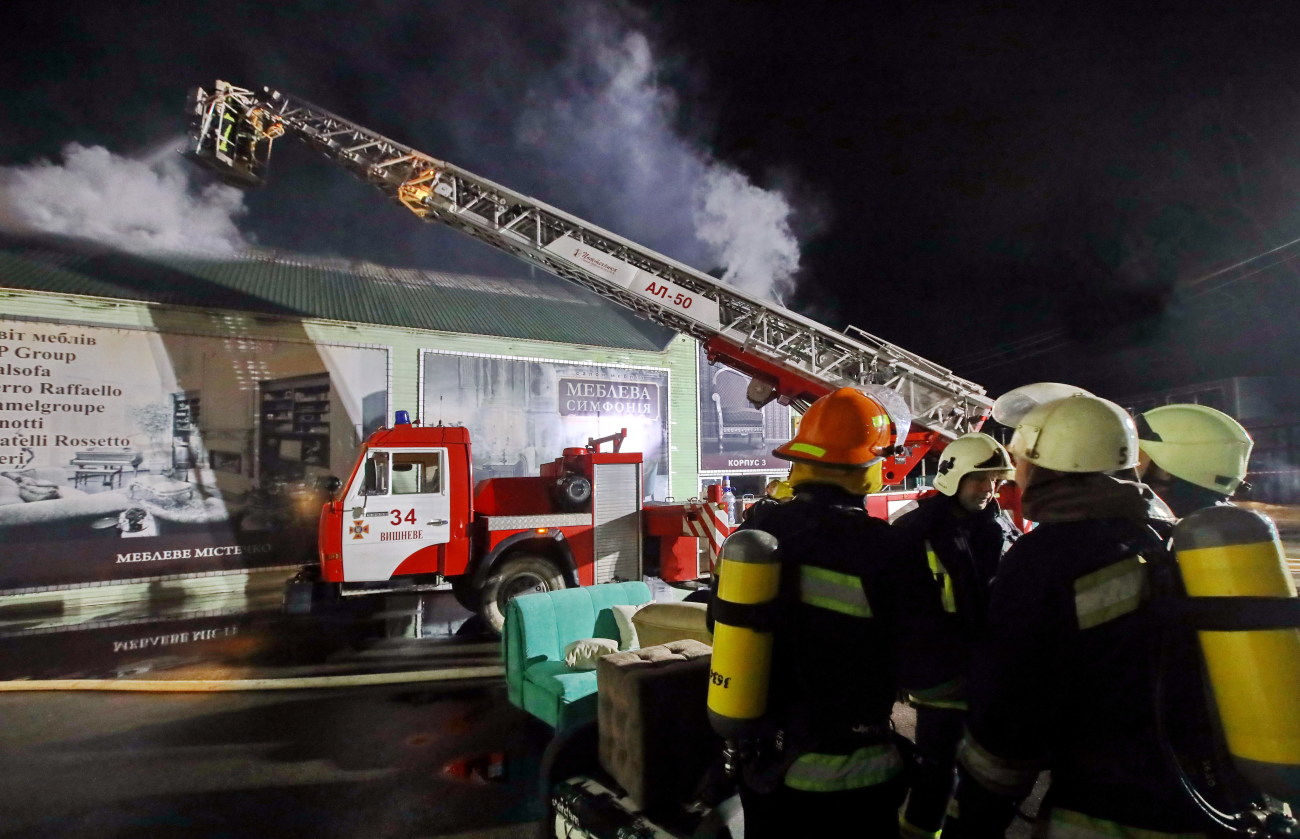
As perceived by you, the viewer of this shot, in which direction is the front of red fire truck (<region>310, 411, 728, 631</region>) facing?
facing to the left of the viewer

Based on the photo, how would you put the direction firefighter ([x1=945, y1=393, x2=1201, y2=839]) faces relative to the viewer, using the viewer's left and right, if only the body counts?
facing away from the viewer and to the left of the viewer

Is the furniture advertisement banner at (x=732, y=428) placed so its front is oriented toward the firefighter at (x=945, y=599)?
yes

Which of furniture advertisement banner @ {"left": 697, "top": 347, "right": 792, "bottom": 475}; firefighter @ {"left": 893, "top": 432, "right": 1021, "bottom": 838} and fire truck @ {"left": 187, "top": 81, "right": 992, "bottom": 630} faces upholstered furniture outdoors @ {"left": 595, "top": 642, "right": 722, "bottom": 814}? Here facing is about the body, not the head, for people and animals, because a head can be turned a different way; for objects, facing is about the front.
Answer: the furniture advertisement banner

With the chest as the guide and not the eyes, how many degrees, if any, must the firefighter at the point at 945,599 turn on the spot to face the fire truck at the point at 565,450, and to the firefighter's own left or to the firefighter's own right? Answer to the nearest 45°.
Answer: approximately 180°

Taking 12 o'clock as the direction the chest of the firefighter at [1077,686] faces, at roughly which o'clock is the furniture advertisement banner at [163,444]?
The furniture advertisement banner is roughly at 11 o'clock from the firefighter.

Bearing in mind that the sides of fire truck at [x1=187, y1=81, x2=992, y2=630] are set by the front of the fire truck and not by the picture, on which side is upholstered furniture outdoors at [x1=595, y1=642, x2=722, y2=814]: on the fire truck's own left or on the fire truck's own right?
on the fire truck's own left

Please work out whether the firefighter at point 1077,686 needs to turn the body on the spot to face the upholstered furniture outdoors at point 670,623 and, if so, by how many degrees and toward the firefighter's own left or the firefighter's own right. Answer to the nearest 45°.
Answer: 0° — they already face it
